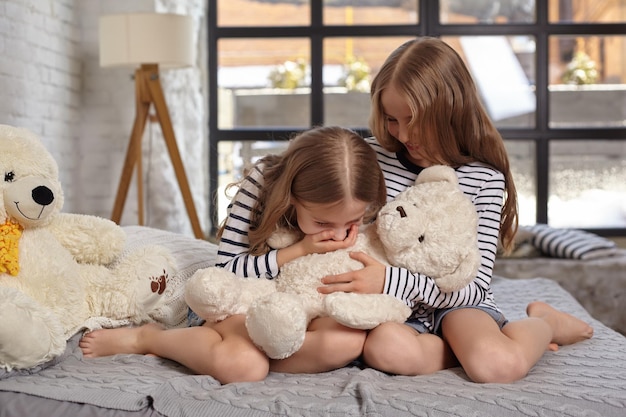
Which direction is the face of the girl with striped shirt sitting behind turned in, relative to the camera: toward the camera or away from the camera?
toward the camera

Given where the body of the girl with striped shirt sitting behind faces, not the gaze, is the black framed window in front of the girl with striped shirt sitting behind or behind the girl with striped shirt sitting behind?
behind

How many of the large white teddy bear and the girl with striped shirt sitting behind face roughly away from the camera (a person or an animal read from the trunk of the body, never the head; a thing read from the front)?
0

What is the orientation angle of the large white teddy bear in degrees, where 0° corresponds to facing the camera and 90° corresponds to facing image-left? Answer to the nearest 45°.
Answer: approximately 315°

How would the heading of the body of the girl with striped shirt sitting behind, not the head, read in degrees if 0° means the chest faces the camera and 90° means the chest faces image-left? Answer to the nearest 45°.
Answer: approximately 45°

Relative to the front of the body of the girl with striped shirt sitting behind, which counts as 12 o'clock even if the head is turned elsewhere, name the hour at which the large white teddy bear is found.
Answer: The large white teddy bear is roughly at 1 o'clock from the girl with striped shirt sitting behind.

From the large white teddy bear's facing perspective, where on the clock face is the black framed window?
The black framed window is roughly at 9 o'clock from the large white teddy bear.

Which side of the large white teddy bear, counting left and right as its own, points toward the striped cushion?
left

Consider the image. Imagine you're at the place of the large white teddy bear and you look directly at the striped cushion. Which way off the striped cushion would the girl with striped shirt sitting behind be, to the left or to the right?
right

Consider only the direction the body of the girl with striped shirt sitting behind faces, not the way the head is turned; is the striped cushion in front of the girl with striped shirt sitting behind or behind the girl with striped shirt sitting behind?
behind
